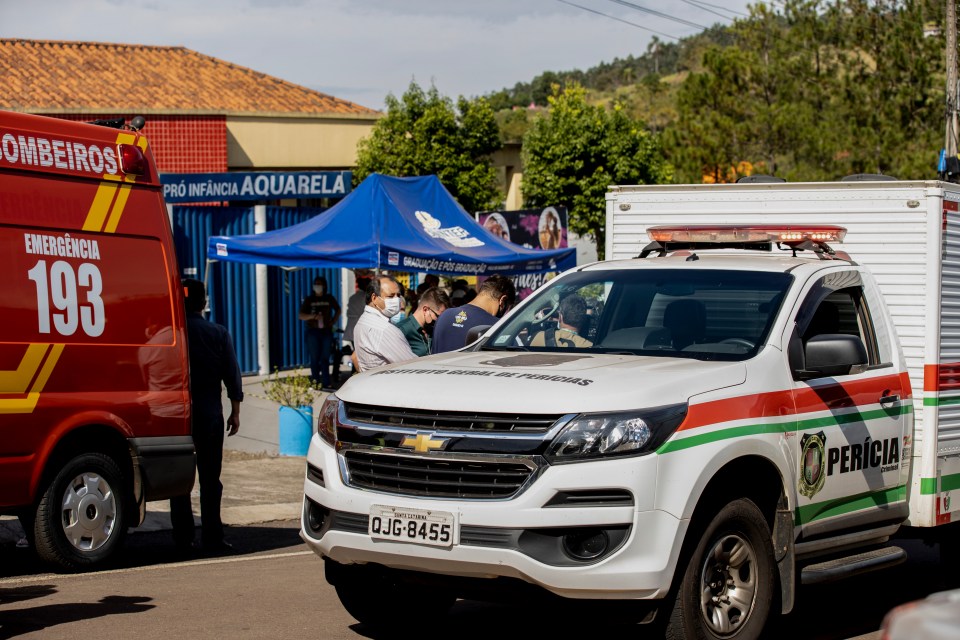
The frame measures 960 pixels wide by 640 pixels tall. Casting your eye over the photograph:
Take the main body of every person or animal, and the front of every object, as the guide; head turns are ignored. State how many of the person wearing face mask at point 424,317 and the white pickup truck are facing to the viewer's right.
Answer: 1

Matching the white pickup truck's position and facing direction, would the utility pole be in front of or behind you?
behind

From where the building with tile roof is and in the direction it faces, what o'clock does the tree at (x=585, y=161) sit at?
The tree is roughly at 8 o'clock from the building with tile roof.

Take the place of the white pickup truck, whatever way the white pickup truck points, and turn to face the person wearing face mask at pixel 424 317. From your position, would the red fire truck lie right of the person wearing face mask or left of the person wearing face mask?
left

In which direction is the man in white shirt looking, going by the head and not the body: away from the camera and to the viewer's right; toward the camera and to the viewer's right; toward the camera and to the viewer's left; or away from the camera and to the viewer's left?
toward the camera and to the viewer's right

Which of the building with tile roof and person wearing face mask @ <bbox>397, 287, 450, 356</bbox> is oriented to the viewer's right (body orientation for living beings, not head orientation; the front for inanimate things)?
the person wearing face mask

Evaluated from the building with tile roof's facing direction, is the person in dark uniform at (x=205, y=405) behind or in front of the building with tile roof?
in front

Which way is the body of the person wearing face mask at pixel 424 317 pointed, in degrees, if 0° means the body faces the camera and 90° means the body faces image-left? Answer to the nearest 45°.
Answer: approximately 270°

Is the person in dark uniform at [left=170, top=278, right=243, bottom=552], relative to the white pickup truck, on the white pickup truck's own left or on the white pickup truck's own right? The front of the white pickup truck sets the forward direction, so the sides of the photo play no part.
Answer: on the white pickup truck's own right

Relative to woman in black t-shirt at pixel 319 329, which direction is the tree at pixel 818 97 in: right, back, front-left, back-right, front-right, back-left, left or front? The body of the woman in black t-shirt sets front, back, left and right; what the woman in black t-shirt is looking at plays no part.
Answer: back-left
